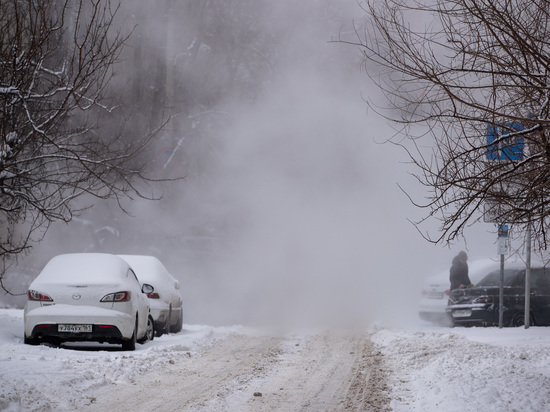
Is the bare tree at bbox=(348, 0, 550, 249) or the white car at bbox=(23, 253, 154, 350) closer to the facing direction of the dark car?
the white car

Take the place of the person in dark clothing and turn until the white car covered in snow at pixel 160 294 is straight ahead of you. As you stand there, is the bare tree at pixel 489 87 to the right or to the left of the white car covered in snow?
left

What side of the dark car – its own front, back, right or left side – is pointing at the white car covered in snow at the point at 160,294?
front

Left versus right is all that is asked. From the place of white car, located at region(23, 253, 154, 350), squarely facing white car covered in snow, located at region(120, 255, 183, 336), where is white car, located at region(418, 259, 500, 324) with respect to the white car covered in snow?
right

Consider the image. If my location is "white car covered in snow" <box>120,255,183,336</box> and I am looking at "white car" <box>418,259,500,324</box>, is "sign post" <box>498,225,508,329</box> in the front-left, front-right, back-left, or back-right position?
front-right

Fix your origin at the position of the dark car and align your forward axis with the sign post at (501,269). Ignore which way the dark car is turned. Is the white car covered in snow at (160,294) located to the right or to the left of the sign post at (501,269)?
right

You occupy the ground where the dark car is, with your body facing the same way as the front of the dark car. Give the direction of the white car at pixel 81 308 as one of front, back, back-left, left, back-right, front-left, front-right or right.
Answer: front

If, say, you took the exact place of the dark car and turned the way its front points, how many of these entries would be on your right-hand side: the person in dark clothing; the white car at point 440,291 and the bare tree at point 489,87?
2

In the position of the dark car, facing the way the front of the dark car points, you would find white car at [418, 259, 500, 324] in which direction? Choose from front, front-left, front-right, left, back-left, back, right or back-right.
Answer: right

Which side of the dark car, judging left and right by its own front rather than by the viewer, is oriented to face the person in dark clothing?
right

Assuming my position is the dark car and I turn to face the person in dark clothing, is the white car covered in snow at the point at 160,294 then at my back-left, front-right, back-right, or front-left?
front-left

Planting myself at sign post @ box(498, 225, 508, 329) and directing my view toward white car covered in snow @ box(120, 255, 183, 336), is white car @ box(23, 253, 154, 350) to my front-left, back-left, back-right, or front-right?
front-left

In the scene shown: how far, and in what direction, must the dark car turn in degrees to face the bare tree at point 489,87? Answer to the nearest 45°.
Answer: approximately 45° to its left
